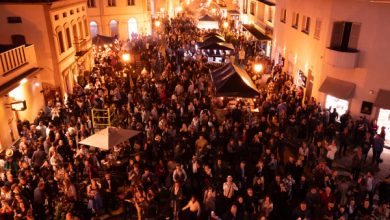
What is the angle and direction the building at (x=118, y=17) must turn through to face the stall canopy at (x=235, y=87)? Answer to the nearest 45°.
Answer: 0° — it already faces it

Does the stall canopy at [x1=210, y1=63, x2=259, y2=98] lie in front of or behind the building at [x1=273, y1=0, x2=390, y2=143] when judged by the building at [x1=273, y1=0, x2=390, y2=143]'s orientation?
in front

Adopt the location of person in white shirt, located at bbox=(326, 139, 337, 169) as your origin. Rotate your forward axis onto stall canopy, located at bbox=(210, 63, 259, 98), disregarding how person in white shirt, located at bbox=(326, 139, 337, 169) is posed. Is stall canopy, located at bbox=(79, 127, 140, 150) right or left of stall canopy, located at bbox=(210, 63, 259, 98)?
left

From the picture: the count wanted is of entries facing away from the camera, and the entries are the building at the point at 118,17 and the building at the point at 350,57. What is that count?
0

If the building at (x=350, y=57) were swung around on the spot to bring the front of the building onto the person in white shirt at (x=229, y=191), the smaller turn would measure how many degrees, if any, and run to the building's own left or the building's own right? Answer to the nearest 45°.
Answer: approximately 45° to the building's own left

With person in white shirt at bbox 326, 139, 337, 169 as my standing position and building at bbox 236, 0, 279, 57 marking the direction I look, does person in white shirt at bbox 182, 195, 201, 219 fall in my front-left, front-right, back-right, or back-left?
back-left

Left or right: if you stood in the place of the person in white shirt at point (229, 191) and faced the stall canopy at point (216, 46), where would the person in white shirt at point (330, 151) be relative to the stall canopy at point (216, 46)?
right

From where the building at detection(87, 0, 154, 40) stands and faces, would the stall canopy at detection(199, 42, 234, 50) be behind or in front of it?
in front

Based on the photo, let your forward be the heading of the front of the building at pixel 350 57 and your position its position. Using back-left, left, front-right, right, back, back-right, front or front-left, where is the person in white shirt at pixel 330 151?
front-left

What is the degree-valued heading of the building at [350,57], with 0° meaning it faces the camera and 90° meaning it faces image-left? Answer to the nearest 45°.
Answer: approximately 45°

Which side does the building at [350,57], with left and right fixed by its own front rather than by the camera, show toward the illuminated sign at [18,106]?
front
